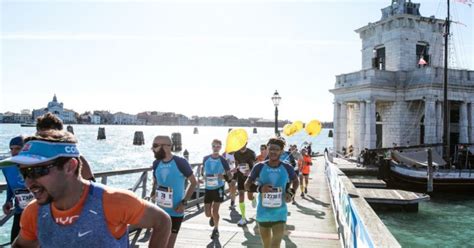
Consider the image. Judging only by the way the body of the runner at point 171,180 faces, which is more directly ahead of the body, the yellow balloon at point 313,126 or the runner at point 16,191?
the runner

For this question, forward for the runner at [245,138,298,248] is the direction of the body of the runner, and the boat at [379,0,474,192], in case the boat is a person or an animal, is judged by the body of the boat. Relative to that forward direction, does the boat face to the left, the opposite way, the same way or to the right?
to the right

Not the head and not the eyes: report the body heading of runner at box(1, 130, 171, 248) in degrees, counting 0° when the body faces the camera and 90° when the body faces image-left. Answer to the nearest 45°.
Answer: approximately 45°

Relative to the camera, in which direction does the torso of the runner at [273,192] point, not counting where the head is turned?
toward the camera

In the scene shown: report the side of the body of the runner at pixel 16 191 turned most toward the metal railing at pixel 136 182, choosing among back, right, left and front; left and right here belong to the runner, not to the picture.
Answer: back

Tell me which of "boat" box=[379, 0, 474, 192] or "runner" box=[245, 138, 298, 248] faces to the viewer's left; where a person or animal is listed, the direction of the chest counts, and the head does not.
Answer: the boat

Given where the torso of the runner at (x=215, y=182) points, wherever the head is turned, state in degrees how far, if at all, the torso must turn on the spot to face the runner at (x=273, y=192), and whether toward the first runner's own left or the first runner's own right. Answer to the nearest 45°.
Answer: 0° — they already face them

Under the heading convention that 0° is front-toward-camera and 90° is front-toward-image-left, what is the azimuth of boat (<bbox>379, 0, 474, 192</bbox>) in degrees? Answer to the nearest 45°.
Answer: approximately 90°

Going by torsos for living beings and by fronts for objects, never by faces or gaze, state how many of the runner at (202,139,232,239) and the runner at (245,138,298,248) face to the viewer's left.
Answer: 0

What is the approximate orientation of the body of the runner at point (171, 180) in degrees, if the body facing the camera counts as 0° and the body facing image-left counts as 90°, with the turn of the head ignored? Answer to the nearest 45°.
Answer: approximately 45°
